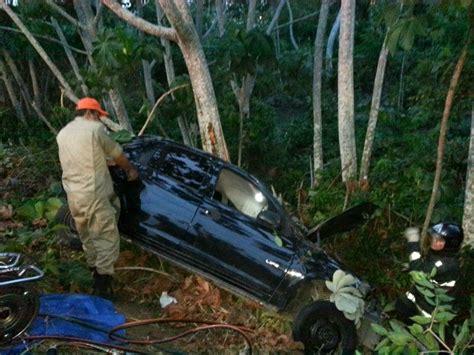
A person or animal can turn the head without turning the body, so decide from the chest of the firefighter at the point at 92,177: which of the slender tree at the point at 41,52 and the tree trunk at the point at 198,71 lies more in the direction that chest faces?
the tree trunk

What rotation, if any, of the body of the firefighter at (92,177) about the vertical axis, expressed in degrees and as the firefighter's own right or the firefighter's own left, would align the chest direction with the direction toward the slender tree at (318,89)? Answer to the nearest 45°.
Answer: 0° — they already face it

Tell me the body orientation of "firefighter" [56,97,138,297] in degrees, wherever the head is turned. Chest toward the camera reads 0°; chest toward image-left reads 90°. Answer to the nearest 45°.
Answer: approximately 225°

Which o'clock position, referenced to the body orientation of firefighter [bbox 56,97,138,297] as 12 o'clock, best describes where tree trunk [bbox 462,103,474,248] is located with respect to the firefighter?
The tree trunk is roughly at 1 o'clock from the firefighter.

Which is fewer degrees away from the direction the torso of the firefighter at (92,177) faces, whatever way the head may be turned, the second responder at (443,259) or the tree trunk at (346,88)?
the tree trunk

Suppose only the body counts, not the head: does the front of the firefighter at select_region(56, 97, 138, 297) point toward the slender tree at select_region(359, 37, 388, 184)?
yes
